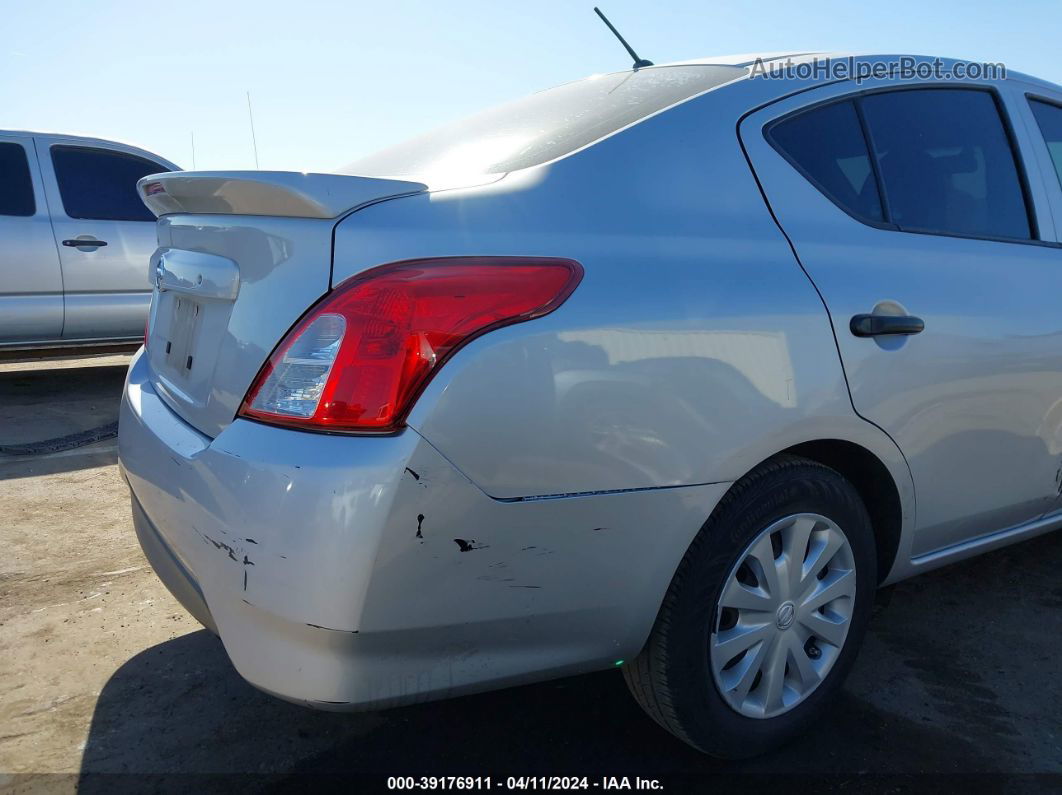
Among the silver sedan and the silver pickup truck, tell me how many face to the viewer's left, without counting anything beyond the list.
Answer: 0

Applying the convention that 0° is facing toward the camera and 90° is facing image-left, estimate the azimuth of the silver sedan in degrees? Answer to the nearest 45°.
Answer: approximately 225°

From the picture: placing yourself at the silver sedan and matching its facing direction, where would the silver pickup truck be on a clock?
The silver pickup truck is roughly at 9 o'clock from the silver sedan.

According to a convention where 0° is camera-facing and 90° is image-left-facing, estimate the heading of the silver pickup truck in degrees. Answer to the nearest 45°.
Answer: approximately 270°

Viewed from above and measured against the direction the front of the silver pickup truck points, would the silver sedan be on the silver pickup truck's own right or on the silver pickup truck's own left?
on the silver pickup truck's own right
